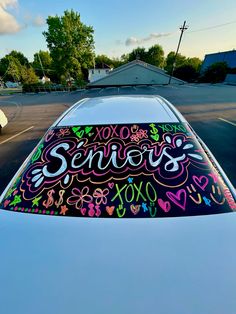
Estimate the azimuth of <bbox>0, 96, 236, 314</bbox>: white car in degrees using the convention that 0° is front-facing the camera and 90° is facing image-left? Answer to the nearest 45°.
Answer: approximately 180°

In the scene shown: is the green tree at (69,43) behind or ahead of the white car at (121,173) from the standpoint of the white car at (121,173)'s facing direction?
ahead

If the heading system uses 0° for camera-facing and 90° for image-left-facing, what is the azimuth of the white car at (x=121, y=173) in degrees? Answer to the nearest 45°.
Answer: approximately 180°

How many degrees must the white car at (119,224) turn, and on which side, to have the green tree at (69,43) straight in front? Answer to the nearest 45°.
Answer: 0° — it already faces it
